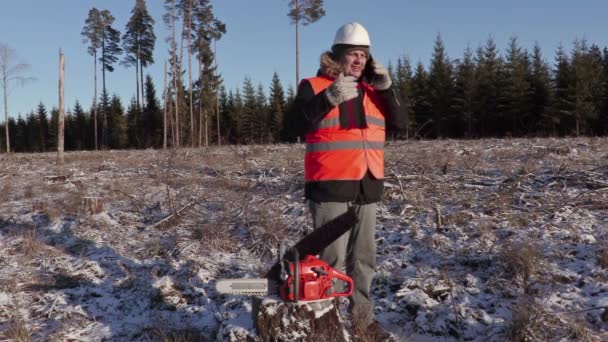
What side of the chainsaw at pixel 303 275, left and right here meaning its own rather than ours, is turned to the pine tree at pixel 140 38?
right

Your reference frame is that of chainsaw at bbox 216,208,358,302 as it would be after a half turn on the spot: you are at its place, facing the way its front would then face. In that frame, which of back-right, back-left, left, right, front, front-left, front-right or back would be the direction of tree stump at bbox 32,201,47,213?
back-left

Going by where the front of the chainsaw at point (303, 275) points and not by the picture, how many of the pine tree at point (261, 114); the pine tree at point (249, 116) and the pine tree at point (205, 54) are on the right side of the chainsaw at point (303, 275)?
3

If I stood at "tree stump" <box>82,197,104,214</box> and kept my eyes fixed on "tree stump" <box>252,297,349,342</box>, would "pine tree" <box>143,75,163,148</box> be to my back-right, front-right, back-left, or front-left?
back-left

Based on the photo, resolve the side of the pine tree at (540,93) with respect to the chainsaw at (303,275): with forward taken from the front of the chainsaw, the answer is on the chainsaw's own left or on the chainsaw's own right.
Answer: on the chainsaw's own right

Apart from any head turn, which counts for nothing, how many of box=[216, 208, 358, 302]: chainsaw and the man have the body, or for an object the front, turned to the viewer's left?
1

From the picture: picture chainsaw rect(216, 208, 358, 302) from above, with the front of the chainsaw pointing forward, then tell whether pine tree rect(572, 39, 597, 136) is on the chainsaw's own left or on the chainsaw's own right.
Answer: on the chainsaw's own right

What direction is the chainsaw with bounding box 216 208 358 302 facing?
to the viewer's left

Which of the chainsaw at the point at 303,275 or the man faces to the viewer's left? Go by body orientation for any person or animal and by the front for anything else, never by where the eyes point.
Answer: the chainsaw

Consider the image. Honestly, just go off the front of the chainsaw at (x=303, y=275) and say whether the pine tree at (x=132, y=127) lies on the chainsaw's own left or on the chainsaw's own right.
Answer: on the chainsaw's own right

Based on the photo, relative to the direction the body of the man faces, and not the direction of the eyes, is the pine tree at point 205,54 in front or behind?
behind

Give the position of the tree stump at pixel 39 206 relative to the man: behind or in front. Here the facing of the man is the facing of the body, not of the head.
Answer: behind

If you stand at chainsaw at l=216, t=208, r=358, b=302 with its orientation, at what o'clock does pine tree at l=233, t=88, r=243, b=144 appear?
The pine tree is roughly at 3 o'clock from the chainsaw.

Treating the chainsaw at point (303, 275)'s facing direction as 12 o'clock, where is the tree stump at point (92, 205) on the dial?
The tree stump is roughly at 2 o'clock from the chainsaw.

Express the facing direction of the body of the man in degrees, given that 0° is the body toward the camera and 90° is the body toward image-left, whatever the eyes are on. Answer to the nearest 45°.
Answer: approximately 315°
